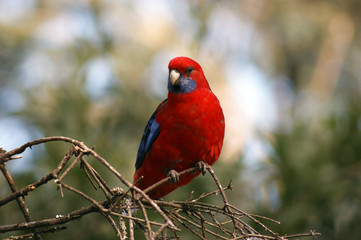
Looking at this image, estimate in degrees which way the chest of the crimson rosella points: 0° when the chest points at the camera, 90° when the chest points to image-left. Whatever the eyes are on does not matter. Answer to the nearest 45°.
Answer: approximately 315°
